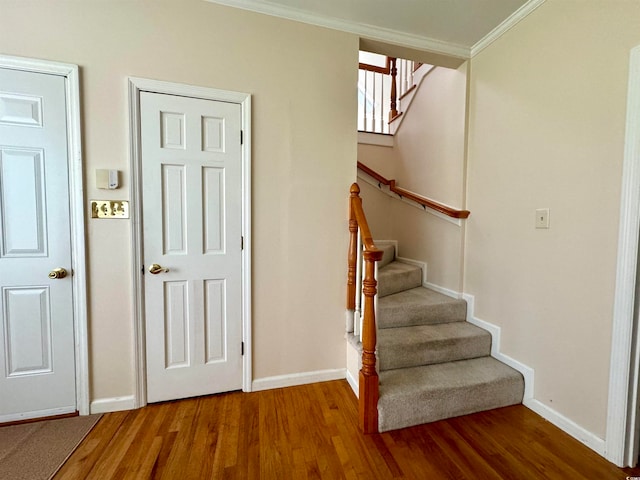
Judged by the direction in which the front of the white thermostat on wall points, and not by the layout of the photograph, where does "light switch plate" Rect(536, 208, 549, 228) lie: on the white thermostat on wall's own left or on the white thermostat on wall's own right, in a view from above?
on the white thermostat on wall's own left

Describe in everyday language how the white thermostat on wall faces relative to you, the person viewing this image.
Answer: facing the viewer

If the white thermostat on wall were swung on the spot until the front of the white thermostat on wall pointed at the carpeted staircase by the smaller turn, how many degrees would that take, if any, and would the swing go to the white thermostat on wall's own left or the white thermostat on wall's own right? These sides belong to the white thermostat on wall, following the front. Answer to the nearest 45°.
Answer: approximately 45° to the white thermostat on wall's own left

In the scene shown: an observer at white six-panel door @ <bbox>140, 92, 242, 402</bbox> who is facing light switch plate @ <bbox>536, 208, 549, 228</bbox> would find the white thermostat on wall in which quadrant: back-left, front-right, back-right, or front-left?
back-right
